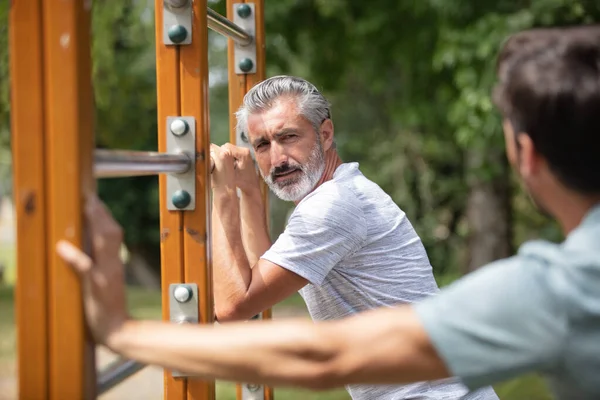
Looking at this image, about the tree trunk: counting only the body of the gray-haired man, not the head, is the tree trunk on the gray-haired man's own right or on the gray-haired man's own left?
on the gray-haired man's own right

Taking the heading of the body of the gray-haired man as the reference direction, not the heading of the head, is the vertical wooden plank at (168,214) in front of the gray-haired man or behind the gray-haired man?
in front

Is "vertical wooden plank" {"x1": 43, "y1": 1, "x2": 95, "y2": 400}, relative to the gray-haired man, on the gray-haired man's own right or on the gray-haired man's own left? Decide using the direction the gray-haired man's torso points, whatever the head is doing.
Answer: on the gray-haired man's own left

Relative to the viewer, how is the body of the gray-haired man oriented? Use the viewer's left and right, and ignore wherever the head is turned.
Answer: facing to the left of the viewer

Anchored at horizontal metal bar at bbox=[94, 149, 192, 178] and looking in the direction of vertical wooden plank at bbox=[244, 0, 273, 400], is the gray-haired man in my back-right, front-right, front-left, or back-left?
front-right

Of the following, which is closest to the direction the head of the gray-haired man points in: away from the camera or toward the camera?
toward the camera
